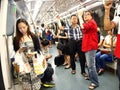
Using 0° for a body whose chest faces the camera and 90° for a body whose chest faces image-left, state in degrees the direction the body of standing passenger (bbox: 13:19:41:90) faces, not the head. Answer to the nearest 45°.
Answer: approximately 0°

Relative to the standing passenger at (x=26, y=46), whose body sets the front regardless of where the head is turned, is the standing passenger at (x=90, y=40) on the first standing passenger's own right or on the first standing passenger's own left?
on the first standing passenger's own left
